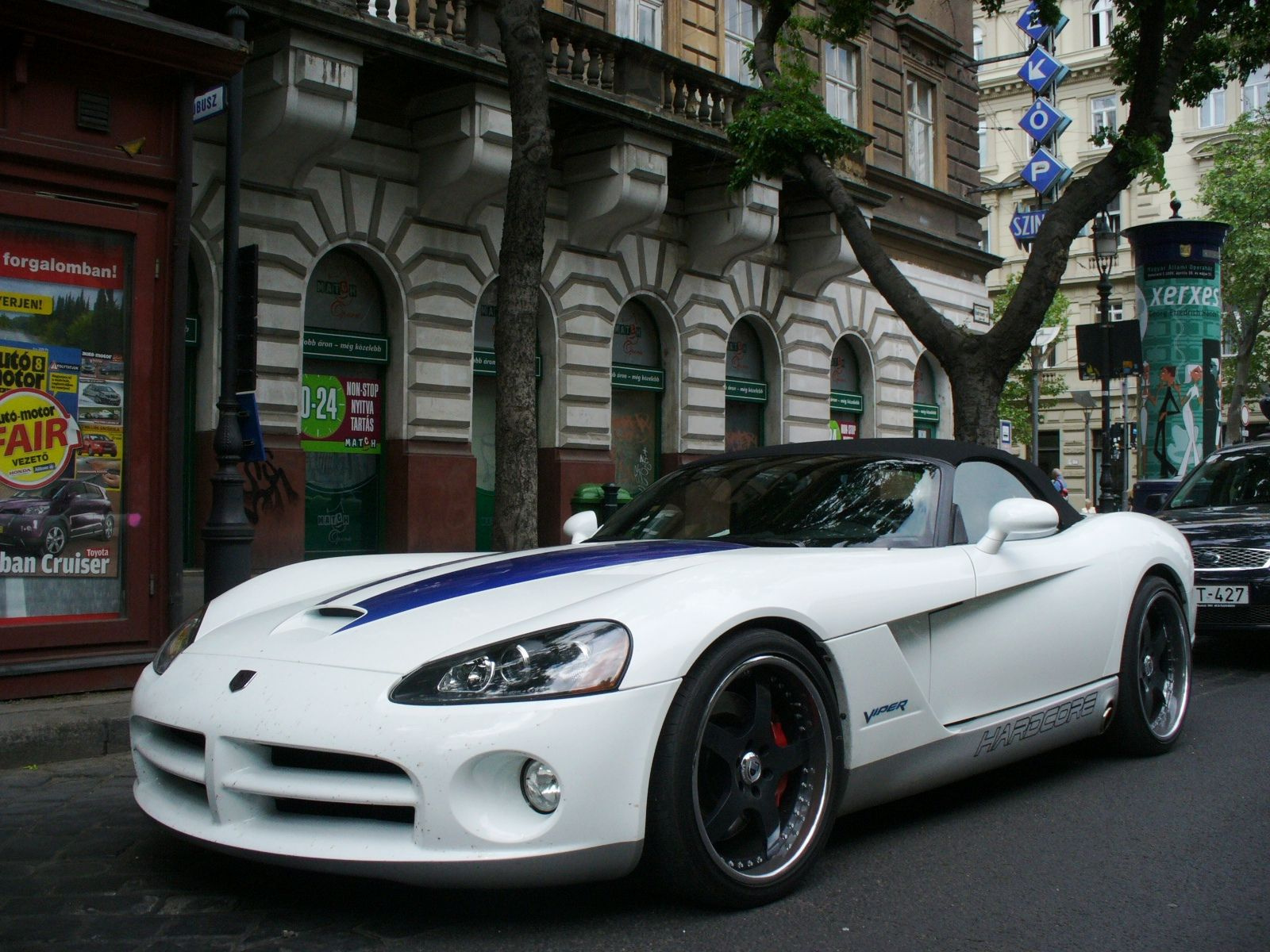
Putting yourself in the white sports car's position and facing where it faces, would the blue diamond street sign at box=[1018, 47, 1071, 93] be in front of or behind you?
behind

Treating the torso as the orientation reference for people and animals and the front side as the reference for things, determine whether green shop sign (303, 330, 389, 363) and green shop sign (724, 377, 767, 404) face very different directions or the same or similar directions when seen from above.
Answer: same or similar directions

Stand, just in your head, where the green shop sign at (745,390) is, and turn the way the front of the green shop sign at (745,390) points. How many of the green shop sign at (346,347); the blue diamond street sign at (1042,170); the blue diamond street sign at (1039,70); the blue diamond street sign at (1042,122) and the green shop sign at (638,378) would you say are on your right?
2

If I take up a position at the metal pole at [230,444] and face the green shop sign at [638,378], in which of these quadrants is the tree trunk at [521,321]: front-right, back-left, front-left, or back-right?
front-right

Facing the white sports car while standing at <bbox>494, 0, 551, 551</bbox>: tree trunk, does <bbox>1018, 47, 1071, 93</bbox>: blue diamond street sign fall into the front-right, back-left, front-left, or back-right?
back-left

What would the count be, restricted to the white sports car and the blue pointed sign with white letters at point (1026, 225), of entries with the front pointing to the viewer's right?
0

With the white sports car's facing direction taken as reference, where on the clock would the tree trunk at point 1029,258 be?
The tree trunk is roughly at 5 o'clock from the white sports car.

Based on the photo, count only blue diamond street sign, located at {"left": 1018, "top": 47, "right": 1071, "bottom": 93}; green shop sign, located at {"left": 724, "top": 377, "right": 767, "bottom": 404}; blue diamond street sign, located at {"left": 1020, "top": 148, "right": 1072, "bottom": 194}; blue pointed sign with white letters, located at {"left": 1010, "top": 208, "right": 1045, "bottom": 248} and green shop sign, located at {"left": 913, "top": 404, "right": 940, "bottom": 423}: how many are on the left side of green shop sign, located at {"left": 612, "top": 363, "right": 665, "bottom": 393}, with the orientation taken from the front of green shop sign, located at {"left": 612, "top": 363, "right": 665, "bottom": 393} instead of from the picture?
5

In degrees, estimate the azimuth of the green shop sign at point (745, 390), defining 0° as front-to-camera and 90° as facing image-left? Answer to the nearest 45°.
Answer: approximately 315°

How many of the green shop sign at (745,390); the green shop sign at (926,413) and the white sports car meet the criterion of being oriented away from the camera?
0

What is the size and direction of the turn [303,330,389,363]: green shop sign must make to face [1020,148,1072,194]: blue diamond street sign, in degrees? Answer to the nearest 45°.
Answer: approximately 90° to its left

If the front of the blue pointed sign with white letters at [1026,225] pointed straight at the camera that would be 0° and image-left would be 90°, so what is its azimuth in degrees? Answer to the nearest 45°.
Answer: approximately 0°
